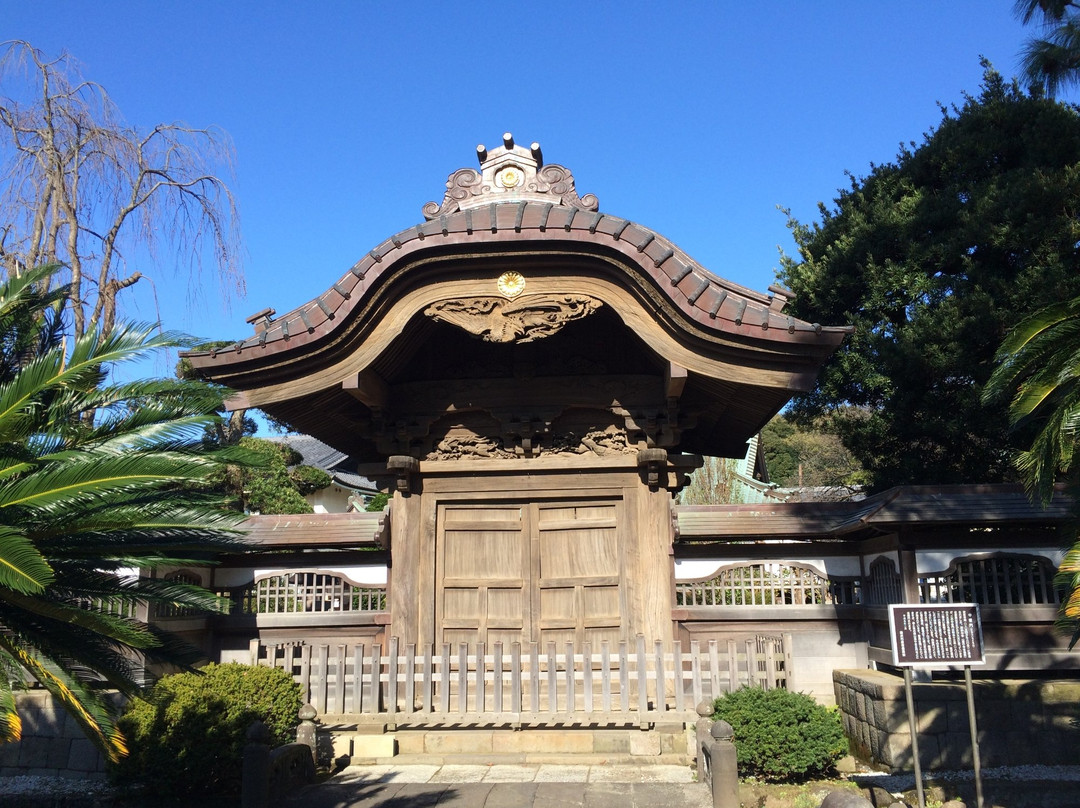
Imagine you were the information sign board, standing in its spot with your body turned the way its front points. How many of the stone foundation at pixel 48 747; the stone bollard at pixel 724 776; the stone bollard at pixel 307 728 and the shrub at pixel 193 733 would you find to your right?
4

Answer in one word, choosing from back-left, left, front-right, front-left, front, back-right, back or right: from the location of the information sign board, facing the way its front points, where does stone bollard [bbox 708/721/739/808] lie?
right

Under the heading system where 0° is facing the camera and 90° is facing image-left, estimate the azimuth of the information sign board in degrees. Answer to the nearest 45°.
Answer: approximately 0°

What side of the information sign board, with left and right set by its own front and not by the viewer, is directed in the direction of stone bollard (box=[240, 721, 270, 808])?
right

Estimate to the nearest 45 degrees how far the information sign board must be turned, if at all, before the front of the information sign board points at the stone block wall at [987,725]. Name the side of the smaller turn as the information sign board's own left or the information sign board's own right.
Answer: approximately 180°

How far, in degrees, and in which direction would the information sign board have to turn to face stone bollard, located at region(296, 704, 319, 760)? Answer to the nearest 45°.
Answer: approximately 90° to its right

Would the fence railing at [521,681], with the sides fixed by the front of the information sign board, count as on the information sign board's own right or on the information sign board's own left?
on the information sign board's own right

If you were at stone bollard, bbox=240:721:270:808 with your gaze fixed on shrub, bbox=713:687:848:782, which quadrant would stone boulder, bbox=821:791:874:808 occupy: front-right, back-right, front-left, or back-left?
front-right

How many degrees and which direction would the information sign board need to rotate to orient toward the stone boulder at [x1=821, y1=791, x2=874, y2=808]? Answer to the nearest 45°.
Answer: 0° — it already faces it

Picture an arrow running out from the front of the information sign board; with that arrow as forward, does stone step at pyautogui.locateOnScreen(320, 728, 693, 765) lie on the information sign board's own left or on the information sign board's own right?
on the information sign board's own right
